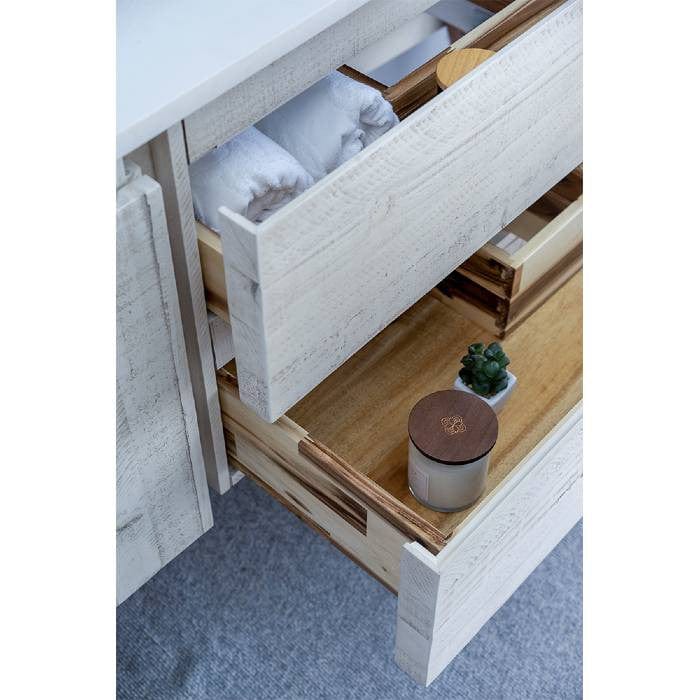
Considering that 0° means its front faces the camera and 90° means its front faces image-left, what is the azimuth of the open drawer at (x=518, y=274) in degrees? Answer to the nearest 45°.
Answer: approximately 315°

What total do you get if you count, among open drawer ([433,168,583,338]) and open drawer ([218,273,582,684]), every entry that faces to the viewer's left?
0
